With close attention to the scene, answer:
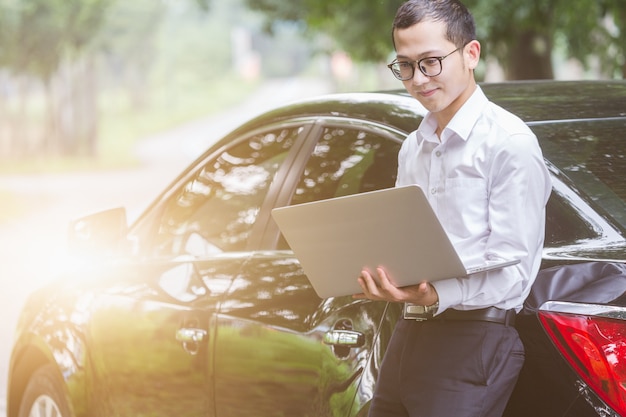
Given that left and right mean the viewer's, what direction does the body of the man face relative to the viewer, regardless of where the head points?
facing the viewer and to the left of the viewer

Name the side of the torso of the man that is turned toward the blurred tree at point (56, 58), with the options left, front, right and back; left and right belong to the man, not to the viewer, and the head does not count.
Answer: right

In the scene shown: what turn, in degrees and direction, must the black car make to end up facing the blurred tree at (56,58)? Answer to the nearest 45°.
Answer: approximately 45° to its right

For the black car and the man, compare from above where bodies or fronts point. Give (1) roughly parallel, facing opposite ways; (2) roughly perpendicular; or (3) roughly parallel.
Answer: roughly perpendicular

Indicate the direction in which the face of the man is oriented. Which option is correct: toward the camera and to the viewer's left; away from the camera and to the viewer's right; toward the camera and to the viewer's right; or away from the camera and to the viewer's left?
toward the camera and to the viewer's left

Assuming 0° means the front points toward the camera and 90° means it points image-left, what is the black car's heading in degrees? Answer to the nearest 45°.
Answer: approximately 135°
